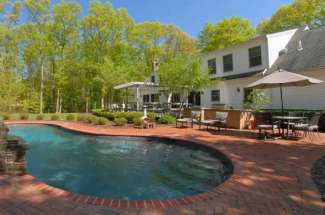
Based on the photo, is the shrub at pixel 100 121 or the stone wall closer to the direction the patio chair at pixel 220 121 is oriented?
the stone wall

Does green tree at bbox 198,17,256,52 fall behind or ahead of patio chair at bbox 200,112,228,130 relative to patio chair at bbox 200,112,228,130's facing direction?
behind

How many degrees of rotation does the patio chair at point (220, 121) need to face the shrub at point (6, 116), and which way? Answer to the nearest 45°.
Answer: approximately 45° to its right

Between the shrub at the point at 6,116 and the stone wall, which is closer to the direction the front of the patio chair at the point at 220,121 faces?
the stone wall

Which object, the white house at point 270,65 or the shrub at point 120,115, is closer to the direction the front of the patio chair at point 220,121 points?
the shrub

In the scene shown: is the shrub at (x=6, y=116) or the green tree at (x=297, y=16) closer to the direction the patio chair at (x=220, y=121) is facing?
the shrub

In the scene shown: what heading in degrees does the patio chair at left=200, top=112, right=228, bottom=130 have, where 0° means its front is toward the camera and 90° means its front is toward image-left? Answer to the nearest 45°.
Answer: approximately 45°

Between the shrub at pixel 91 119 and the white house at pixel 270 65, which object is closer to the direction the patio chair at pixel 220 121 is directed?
the shrub

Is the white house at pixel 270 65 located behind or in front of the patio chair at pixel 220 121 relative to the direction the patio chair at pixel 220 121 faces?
behind
